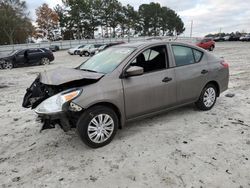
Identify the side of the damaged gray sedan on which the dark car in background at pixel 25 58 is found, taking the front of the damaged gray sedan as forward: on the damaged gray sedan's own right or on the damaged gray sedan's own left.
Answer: on the damaged gray sedan's own right

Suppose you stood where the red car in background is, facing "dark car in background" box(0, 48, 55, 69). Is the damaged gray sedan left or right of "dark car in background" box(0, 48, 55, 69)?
left

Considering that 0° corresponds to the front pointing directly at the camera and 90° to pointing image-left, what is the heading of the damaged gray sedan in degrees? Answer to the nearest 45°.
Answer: approximately 45°

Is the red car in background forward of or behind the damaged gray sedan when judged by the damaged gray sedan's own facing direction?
behind

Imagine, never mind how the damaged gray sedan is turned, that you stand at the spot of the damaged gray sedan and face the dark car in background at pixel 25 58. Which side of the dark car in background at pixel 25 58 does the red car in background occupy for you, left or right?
right
